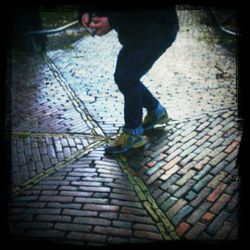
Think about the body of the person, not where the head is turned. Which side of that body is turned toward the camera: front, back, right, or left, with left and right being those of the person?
left
